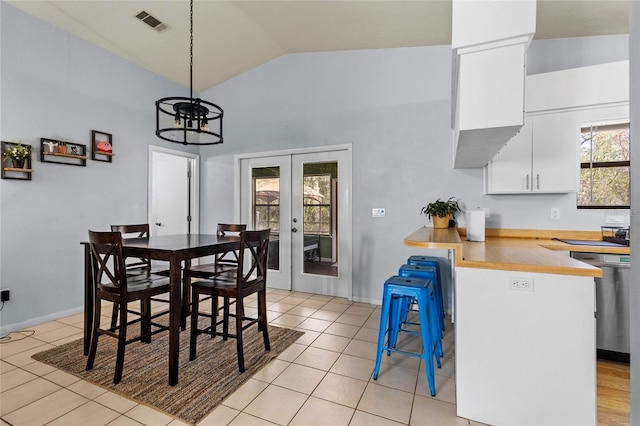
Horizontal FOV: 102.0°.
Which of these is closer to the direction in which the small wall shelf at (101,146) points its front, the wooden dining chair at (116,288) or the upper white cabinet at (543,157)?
the upper white cabinet

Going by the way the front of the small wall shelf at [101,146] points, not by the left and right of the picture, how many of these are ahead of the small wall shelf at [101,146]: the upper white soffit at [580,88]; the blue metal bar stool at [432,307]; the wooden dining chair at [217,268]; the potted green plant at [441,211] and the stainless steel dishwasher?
5

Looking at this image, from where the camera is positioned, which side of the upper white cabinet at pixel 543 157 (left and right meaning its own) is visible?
front

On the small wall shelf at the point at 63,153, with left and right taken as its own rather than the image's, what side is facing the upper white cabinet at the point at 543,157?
front

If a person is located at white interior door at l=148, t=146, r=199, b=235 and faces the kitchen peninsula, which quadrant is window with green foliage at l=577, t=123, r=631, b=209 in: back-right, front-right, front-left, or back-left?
front-left

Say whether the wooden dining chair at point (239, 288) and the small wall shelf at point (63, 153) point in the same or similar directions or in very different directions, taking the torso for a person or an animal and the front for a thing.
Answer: very different directions

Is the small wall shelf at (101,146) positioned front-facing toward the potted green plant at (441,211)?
yes

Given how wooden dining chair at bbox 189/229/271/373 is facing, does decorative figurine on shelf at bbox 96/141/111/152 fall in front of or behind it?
in front

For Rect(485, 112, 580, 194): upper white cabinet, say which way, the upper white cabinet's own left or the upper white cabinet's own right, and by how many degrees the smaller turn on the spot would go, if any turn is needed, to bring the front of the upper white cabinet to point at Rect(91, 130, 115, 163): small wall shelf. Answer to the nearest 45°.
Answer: approximately 45° to the upper white cabinet's own right

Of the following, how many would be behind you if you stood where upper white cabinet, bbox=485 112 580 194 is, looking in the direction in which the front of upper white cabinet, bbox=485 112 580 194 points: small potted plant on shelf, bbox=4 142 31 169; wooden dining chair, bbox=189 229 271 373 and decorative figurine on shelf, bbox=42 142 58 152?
0

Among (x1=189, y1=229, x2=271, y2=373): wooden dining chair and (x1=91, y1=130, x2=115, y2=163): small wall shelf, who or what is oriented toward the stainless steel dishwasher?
the small wall shelf

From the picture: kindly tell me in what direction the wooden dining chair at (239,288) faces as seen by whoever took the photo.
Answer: facing away from the viewer and to the left of the viewer

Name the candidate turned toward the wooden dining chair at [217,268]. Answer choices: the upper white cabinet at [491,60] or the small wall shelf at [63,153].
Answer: the small wall shelf

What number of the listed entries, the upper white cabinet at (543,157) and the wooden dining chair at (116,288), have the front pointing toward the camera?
1

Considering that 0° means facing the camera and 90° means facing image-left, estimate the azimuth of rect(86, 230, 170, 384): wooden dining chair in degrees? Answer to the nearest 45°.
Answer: approximately 225°
